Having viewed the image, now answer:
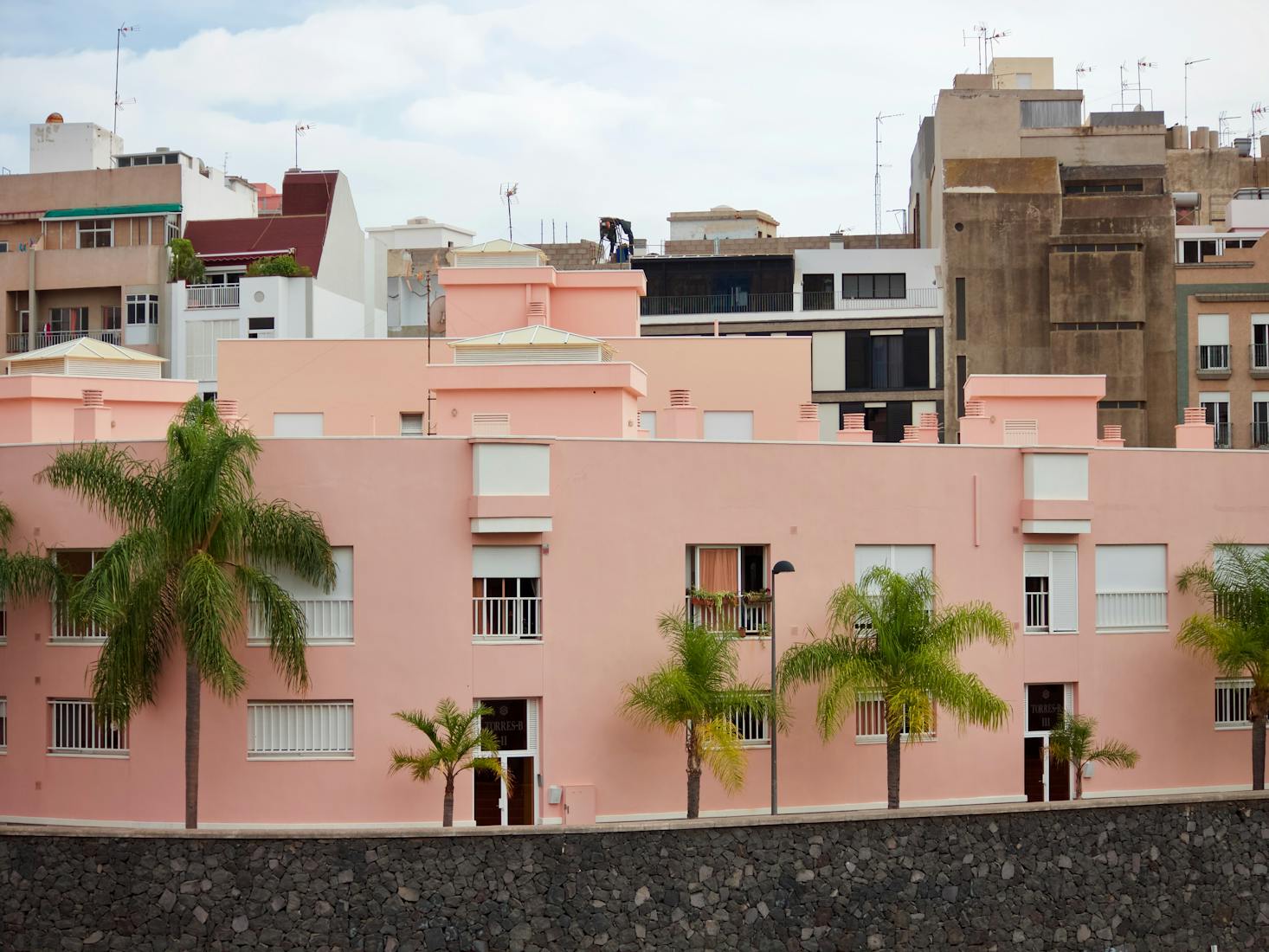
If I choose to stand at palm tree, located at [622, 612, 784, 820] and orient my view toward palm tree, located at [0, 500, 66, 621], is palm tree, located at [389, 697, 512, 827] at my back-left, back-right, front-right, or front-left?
front-left

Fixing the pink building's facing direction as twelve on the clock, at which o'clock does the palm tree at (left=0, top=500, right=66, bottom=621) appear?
The palm tree is roughly at 3 o'clock from the pink building.

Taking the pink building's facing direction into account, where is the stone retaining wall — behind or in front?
in front

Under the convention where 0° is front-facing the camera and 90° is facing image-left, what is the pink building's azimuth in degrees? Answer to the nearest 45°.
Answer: approximately 0°

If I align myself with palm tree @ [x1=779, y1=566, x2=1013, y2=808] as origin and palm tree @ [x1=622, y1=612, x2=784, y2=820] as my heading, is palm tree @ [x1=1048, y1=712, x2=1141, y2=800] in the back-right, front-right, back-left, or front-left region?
back-right

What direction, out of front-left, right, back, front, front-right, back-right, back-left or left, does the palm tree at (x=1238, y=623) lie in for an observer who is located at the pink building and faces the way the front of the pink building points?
left

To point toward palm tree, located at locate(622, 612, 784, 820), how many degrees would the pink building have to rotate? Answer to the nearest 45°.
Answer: approximately 45° to its left

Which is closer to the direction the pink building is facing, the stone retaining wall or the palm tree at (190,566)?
the stone retaining wall
